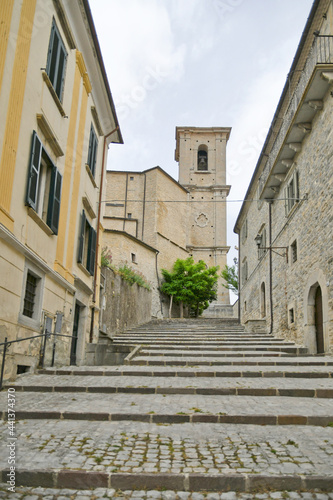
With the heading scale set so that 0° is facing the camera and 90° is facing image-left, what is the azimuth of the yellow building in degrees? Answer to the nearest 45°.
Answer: approximately 270°

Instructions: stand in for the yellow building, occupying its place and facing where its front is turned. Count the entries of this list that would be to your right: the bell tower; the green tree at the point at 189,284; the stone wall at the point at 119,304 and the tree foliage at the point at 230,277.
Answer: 0

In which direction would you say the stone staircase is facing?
toward the camera

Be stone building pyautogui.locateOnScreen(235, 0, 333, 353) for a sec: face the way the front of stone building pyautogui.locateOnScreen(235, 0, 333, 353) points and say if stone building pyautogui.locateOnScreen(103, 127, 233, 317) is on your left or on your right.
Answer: on your right

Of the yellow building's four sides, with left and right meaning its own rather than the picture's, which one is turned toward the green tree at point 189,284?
left

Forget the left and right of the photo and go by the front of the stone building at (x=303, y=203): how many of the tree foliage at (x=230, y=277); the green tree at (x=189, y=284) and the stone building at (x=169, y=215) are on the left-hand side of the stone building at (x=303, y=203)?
0

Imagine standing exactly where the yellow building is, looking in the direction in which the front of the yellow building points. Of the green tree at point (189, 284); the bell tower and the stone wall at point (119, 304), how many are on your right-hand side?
0

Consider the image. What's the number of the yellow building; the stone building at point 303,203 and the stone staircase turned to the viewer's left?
1

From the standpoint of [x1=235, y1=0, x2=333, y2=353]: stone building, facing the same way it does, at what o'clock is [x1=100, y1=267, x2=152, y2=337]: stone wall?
The stone wall is roughly at 1 o'clock from the stone building.

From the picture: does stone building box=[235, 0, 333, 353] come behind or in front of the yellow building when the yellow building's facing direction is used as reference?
in front

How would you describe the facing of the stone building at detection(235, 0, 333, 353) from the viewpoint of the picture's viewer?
facing to the left of the viewer

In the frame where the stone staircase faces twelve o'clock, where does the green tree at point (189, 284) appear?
The green tree is roughly at 6 o'clock from the stone staircase.

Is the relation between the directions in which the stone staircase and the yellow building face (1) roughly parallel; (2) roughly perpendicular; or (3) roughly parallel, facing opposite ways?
roughly perpendicular

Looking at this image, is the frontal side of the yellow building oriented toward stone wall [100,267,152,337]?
no

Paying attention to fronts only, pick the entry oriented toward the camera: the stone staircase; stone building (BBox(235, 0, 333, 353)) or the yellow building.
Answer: the stone staircase

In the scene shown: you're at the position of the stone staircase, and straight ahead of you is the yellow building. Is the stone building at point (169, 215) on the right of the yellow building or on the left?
right

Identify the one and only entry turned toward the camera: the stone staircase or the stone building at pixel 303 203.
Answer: the stone staircase
